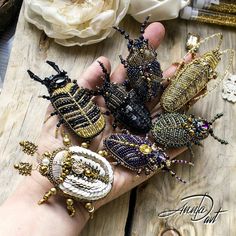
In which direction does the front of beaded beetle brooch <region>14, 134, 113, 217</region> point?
to the viewer's left

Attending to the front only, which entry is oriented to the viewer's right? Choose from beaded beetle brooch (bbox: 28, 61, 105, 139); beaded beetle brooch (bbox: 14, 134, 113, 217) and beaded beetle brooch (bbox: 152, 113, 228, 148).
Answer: beaded beetle brooch (bbox: 152, 113, 228, 148)

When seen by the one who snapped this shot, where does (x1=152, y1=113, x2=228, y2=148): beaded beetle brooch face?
facing to the right of the viewer

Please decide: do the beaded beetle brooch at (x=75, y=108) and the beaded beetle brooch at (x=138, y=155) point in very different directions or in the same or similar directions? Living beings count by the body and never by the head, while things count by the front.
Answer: very different directions

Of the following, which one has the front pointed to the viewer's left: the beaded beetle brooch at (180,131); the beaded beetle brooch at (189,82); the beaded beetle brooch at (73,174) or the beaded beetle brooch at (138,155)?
the beaded beetle brooch at (73,174)

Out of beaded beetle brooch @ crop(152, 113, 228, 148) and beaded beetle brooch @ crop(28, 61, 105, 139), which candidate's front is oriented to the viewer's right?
beaded beetle brooch @ crop(152, 113, 228, 148)

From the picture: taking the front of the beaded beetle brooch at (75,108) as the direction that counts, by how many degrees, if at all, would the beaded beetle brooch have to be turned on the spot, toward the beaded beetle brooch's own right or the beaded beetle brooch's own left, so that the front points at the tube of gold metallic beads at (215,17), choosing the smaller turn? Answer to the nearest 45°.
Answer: approximately 90° to the beaded beetle brooch's own right

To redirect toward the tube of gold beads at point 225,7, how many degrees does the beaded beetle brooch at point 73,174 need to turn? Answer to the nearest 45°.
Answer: approximately 90° to its right

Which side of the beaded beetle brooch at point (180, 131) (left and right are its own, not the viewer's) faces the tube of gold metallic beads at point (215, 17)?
left

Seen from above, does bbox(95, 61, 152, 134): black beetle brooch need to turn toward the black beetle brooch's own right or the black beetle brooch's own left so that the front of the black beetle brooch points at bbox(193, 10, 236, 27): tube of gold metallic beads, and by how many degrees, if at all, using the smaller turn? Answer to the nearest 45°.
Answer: approximately 45° to the black beetle brooch's own right
